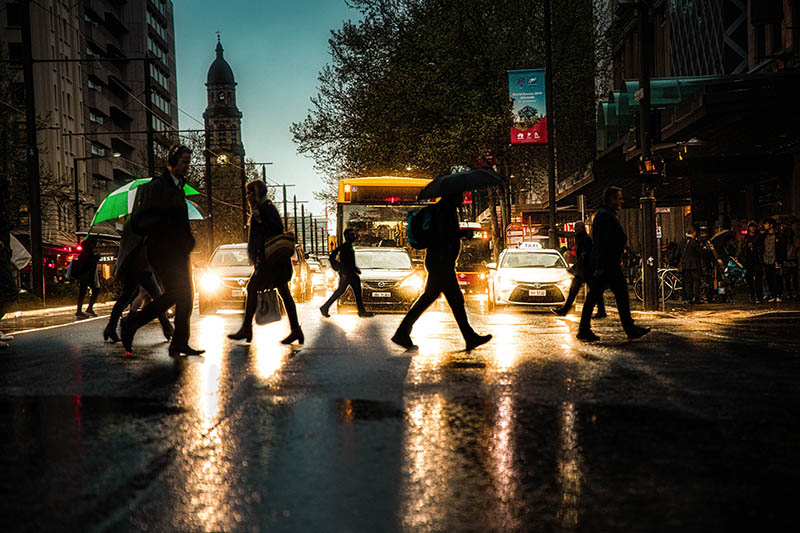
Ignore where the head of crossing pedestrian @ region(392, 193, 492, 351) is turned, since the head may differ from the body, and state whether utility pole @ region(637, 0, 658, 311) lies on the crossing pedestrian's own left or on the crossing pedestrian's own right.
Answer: on the crossing pedestrian's own left

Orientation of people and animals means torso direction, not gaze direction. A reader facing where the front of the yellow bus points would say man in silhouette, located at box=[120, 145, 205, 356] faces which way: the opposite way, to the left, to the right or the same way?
to the left

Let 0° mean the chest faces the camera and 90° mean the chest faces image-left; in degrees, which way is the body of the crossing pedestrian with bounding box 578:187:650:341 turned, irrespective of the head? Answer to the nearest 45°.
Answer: approximately 270°

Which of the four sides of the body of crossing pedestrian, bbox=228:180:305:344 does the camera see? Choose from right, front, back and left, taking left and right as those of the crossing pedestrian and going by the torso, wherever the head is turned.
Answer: left

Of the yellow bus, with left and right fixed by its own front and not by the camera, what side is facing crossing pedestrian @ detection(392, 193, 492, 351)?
front

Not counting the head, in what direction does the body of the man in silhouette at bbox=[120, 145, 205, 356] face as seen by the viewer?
to the viewer's right

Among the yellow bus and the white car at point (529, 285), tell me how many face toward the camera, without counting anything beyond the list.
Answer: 2

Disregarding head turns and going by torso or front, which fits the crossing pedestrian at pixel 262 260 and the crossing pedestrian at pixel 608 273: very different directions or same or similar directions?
very different directions

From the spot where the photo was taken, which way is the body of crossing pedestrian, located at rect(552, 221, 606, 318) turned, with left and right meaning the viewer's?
facing to the left of the viewer

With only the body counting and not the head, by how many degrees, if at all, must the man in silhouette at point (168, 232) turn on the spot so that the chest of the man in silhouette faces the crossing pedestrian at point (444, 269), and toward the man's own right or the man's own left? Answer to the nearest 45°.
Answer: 0° — they already face them
